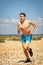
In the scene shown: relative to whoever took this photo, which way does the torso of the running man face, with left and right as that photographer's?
facing the viewer and to the left of the viewer
